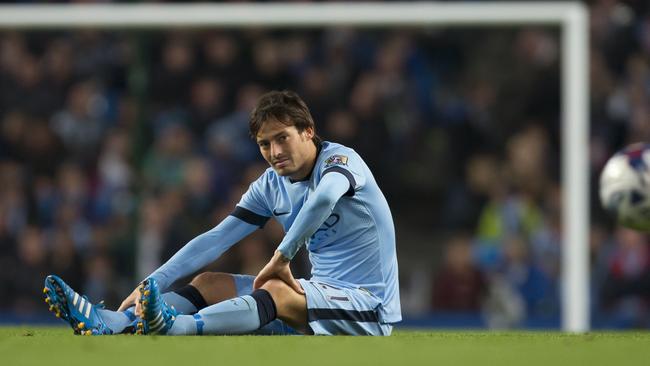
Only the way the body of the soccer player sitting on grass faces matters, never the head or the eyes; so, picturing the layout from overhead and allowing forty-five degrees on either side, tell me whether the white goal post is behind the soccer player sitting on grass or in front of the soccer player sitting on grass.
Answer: behind

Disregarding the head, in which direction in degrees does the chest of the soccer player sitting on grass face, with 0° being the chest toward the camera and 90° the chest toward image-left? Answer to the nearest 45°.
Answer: approximately 45°

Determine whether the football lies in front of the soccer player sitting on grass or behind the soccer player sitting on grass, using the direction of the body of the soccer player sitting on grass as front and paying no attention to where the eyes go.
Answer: behind

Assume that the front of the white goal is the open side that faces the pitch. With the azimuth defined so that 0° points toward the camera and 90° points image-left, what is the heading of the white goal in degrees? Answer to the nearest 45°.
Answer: approximately 0°
